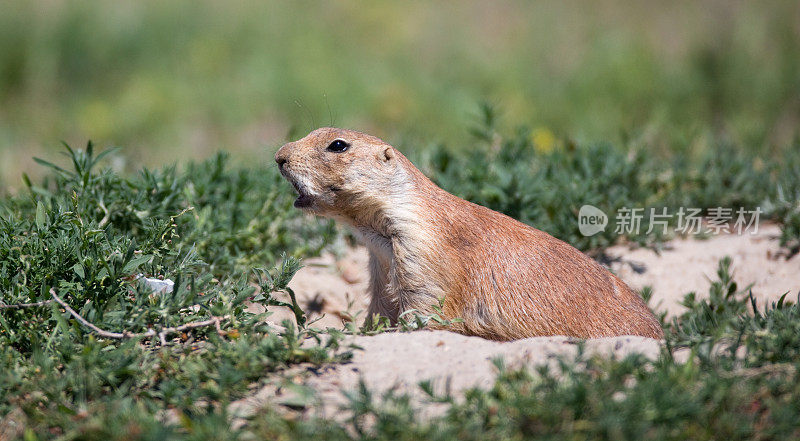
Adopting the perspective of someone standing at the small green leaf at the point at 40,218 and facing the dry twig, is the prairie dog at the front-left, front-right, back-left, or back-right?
front-left

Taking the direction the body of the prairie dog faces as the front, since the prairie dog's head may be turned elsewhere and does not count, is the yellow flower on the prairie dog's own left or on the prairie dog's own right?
on the prairie dog's own right

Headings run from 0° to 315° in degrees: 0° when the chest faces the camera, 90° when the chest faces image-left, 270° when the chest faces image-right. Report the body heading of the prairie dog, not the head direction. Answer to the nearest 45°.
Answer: approximately 90°

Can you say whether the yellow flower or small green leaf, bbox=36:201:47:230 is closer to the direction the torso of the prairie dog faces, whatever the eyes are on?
the small green leaf

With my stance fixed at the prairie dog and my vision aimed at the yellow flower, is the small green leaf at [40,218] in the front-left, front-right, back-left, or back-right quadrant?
back-left

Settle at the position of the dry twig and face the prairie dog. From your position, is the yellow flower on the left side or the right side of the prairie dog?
left

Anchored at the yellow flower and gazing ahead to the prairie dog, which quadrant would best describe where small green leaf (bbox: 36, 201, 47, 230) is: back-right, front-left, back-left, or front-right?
front-right

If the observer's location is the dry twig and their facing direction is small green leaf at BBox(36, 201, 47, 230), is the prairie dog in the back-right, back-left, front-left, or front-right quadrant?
back-right

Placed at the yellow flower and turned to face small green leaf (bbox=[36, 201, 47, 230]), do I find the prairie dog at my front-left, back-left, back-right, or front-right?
front-left

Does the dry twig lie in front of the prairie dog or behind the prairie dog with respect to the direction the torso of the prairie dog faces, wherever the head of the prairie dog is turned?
in front

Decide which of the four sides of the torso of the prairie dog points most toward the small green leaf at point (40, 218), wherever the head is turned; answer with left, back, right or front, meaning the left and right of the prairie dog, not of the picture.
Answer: front
